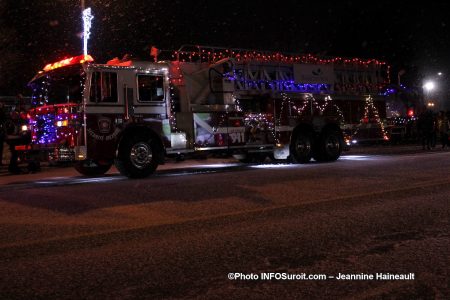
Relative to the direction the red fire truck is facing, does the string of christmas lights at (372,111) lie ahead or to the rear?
to the rear

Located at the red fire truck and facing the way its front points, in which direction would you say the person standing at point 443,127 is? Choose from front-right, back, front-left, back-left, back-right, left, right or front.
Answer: back

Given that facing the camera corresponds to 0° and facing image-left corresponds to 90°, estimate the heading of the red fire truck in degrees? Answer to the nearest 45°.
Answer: approximately 45°
